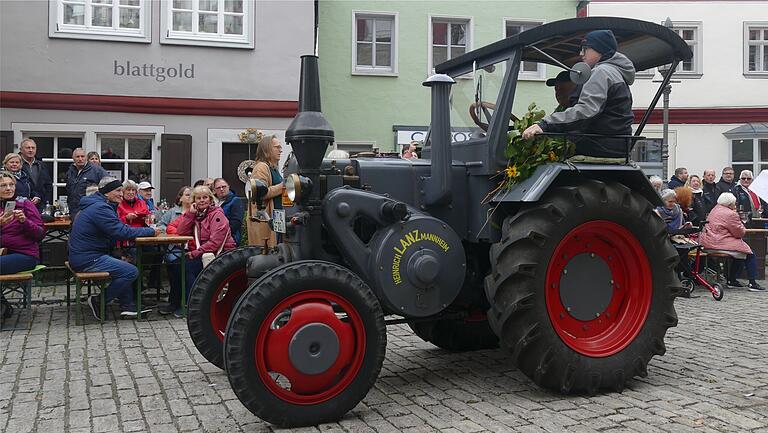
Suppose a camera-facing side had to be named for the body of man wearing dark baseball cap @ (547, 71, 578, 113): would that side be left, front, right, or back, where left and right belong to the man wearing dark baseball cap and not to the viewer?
left

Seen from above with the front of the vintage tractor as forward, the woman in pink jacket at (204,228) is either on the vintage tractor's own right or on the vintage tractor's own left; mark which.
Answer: on the vintage tractor's own right

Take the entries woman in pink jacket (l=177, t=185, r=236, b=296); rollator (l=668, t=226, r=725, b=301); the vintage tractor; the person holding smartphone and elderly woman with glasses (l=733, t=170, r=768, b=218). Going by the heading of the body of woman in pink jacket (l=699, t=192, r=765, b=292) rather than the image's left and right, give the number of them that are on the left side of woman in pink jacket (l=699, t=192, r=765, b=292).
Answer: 1

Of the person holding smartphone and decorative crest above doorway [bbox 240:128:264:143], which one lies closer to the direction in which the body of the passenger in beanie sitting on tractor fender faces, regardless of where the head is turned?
the person holding smartphone

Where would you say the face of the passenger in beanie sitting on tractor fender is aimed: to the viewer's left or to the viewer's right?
to the viewer's left

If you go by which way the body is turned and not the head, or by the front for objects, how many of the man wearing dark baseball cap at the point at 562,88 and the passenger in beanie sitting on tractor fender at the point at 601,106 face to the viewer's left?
2

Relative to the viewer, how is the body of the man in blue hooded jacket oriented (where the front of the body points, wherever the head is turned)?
to the viewer's right
